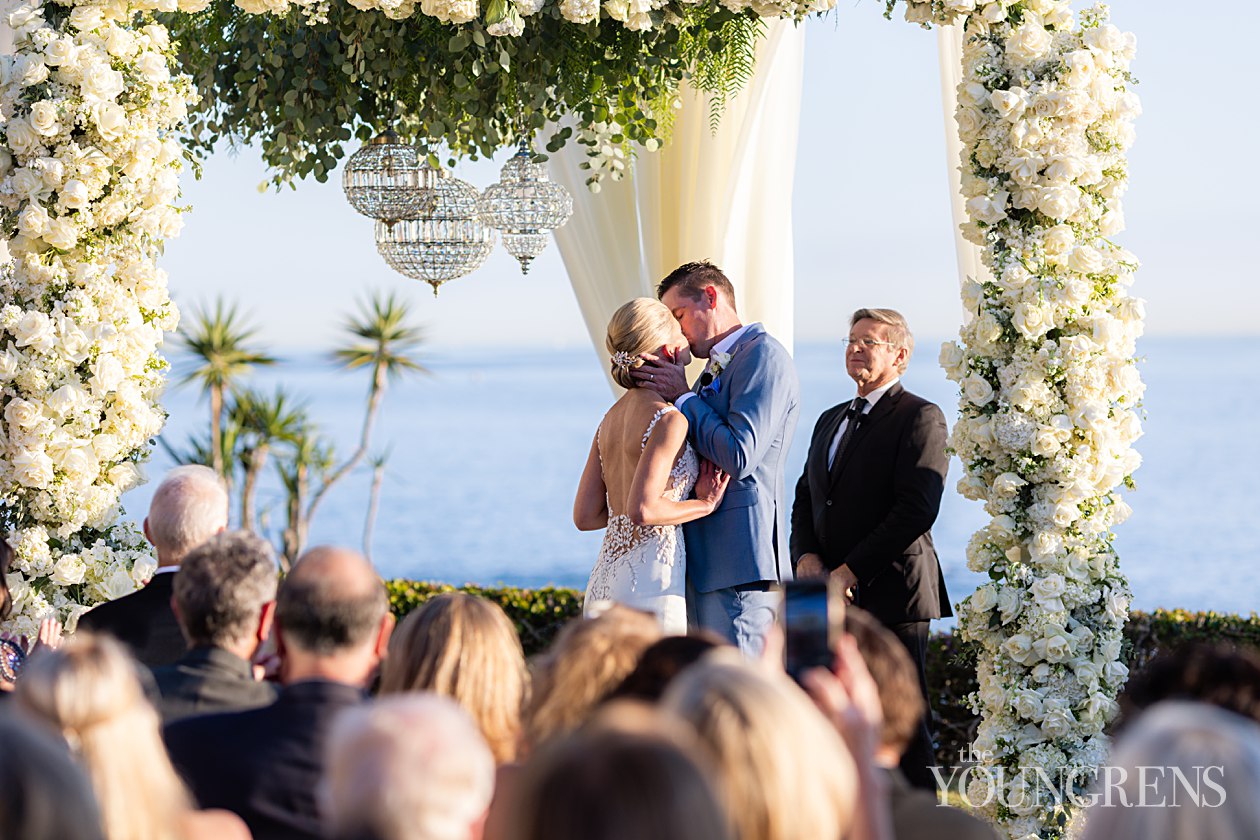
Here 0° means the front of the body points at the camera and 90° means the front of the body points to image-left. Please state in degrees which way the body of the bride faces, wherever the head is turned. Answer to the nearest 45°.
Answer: approximately 225°

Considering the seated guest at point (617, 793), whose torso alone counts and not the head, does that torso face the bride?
yes

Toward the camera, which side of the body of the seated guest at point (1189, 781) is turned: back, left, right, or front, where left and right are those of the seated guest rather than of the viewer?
back

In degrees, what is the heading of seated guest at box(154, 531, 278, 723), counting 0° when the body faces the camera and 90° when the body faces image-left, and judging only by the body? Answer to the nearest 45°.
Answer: approximately 225°

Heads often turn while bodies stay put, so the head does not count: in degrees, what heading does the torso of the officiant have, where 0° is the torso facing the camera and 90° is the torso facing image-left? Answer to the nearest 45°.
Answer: approximately 45°

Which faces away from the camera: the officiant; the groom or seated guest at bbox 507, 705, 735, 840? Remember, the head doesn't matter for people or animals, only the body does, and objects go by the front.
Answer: the seated guest

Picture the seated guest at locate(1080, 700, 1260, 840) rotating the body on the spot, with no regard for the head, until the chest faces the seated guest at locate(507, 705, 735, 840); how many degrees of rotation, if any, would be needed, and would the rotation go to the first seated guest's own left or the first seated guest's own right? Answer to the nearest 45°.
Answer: approximately 135° to the first seated guest's own left

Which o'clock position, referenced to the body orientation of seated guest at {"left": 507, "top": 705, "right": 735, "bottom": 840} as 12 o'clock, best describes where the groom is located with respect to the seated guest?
The groom is roughly at 12 o'clock from the seated guest.

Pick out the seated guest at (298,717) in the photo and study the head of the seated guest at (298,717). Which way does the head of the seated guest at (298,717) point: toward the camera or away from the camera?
away from the camera

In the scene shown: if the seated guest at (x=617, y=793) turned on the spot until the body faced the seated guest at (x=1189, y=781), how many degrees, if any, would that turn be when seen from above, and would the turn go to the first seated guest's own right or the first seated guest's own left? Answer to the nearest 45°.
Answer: approximately 90° to the first seated guest's own right

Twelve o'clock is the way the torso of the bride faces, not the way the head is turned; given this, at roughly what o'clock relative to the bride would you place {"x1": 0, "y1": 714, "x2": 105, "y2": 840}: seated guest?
The seated guest is roughly at 5 o'clock from the bride.

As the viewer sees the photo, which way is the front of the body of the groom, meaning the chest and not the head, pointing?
to the viewer's left

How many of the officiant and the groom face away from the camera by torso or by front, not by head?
0

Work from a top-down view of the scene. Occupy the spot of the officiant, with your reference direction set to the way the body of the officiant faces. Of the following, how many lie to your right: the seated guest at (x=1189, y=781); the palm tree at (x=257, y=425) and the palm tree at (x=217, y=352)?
2

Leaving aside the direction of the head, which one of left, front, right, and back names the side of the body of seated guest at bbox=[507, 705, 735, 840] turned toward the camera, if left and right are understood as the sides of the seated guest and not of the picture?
back
